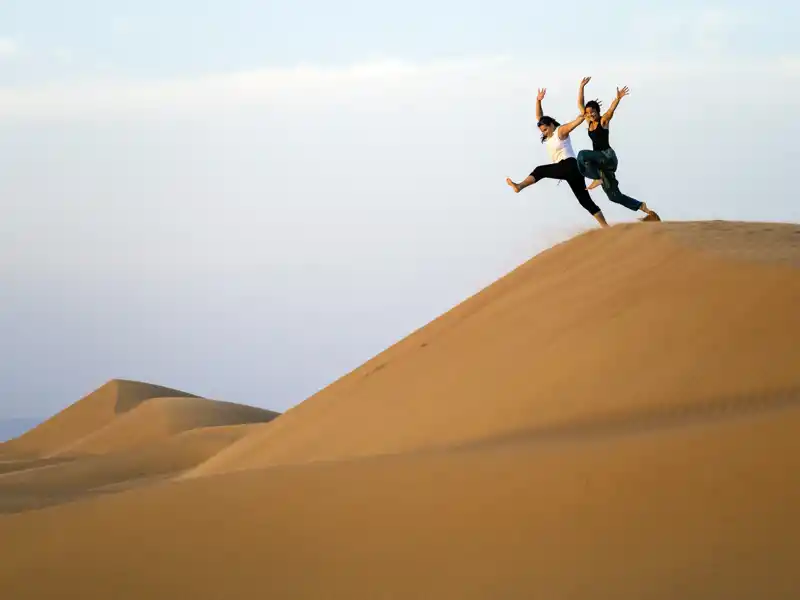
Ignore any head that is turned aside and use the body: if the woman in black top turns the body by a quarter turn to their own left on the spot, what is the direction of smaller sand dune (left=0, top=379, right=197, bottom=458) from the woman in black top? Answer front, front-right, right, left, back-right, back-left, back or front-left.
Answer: back

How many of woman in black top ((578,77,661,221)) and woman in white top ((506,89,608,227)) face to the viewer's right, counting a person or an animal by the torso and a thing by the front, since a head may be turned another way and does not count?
0

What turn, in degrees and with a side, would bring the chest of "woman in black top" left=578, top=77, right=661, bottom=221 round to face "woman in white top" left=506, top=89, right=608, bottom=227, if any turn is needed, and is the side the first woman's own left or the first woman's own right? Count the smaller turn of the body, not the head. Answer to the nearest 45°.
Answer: approximately 45° to the first woman's own right

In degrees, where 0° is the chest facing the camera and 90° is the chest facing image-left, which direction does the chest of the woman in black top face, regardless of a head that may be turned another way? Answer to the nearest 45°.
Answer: approximately 45°

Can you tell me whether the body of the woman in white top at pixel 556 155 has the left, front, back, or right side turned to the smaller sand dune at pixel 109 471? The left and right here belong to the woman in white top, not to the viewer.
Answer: right

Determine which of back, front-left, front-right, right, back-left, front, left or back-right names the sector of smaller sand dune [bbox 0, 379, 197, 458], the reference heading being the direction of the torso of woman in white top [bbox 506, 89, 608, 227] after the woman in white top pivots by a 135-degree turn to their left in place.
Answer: back-left

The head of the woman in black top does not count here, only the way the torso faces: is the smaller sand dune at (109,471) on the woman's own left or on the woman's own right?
on the woman's own right

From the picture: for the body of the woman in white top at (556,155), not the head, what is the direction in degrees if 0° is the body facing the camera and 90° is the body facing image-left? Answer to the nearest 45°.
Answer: approximately 45°
